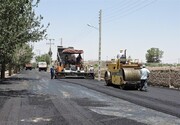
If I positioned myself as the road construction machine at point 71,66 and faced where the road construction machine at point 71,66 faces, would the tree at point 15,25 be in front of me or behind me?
behind

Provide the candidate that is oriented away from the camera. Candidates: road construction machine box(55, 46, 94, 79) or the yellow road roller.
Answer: the road construction machine

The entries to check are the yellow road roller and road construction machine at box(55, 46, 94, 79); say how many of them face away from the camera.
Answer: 1

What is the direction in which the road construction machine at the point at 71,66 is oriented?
away from the camera

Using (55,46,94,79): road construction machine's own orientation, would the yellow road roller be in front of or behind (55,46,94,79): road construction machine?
behind
